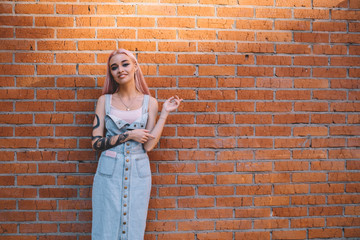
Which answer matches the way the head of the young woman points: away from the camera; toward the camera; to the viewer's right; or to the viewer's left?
toward the camera

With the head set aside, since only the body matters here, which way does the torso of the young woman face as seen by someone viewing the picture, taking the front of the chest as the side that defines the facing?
toward the camera
